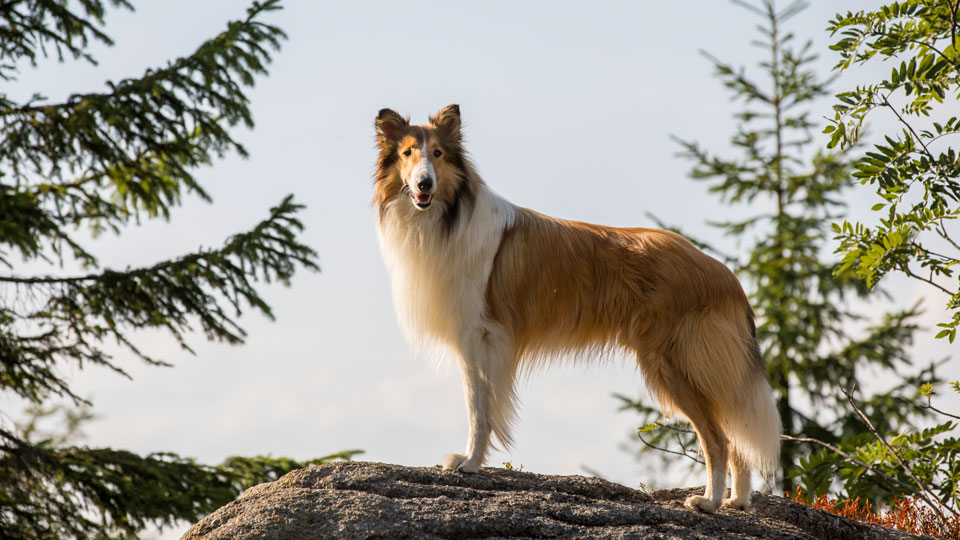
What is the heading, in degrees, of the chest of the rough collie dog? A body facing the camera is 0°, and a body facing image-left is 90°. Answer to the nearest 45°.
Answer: approximately 90°
